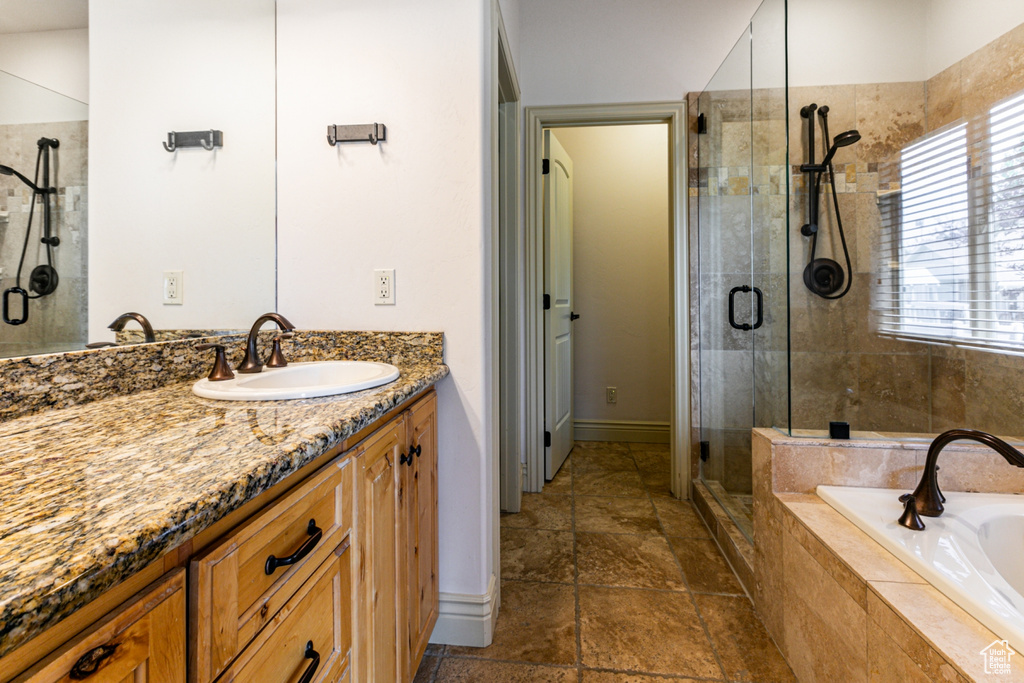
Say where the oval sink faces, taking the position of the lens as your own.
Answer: facing the viewer and to the right of the viewer

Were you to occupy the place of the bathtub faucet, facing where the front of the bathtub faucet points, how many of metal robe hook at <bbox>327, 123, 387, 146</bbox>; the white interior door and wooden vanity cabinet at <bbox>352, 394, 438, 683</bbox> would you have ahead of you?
0

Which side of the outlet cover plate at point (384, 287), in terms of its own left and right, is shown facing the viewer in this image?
front

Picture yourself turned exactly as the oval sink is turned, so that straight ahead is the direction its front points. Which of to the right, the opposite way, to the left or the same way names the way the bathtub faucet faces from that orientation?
the same way

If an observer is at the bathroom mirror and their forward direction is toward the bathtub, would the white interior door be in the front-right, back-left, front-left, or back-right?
front-left

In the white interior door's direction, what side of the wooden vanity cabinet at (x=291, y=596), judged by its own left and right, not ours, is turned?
left

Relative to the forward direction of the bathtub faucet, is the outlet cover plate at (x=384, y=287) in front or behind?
behind

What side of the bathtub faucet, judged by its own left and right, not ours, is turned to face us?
right

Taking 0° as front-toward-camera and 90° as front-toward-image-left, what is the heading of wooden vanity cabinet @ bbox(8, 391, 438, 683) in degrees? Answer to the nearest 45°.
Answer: approximately 315°
